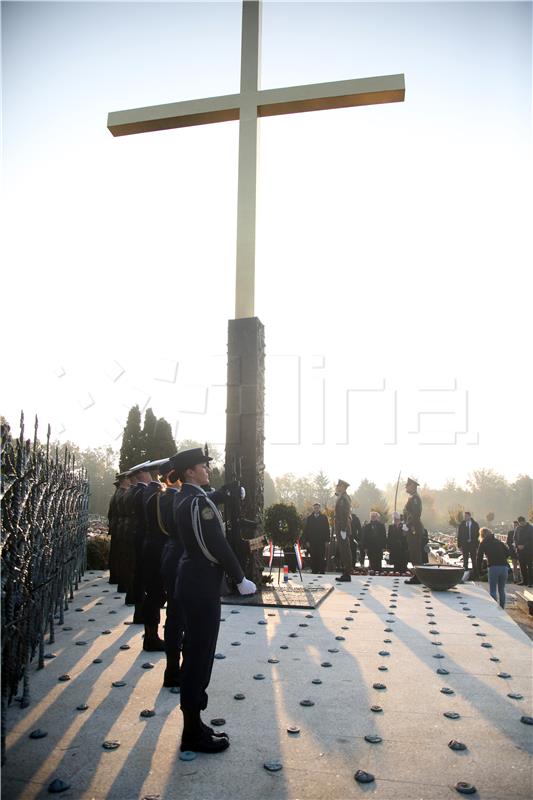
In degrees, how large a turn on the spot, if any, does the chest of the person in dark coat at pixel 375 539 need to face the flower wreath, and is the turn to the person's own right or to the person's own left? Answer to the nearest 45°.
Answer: approximately 45° to the person's own right

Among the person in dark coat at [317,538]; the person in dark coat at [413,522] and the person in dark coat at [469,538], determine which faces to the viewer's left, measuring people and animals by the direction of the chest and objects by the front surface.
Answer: the person in dark coat at [413,522]

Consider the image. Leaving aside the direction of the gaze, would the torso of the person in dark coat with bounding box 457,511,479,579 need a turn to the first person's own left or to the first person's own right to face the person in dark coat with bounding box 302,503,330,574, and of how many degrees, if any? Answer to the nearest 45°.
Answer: approximately 45° to the first person's own right

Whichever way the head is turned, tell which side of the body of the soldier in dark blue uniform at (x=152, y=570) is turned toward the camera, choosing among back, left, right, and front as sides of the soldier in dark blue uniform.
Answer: right

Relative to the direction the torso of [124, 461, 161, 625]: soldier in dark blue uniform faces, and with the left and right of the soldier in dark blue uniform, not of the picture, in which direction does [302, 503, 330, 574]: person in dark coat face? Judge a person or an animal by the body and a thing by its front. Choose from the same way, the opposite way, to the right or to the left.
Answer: to the right

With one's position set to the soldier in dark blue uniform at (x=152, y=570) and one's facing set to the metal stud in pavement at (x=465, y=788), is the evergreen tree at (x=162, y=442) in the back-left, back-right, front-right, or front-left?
back-left

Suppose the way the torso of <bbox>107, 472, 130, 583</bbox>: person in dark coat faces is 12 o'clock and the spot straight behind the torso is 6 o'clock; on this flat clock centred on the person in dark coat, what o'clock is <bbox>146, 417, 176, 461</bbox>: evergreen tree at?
The evergreen tree is roughly at 9 o'clock from the person in dark coat.

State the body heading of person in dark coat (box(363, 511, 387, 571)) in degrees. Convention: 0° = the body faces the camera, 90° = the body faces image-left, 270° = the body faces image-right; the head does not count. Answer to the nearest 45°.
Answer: approximately 0°

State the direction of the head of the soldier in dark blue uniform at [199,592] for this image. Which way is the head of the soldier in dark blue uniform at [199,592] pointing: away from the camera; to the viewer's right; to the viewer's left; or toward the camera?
to the viewer's right

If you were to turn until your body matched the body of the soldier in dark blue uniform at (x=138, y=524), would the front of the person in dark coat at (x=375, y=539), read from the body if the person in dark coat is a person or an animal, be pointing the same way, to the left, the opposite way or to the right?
to the right
